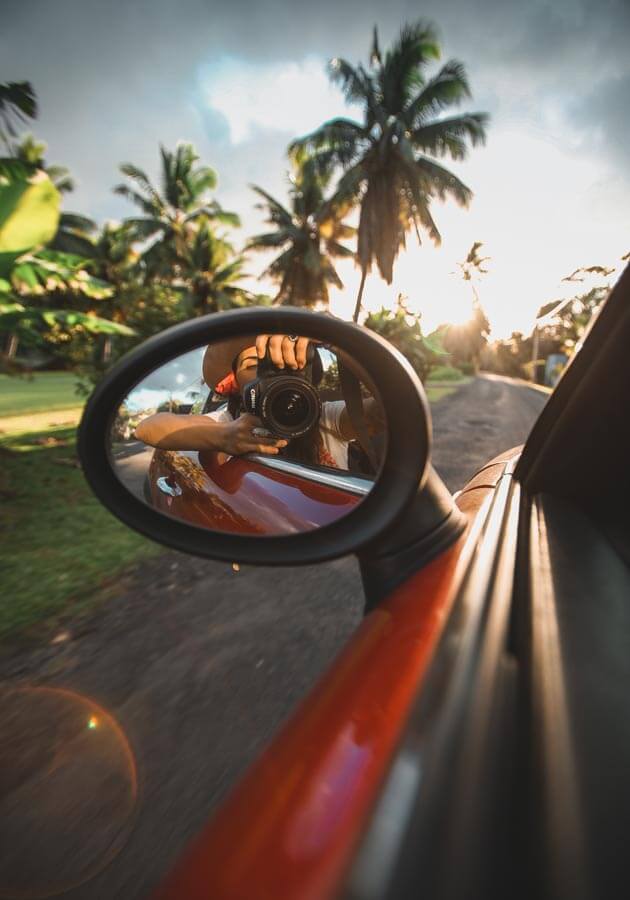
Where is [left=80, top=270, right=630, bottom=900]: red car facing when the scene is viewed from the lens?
facing away from the viewer

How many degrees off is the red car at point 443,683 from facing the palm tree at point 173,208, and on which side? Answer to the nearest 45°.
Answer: approximately 45° to its left

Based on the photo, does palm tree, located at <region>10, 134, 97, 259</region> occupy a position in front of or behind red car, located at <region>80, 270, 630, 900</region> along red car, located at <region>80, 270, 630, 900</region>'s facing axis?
in front

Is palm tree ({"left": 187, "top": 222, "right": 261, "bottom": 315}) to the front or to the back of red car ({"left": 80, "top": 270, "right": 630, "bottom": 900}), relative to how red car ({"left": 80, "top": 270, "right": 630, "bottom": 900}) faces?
to the front

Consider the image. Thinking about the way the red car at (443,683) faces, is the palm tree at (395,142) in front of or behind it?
in front
